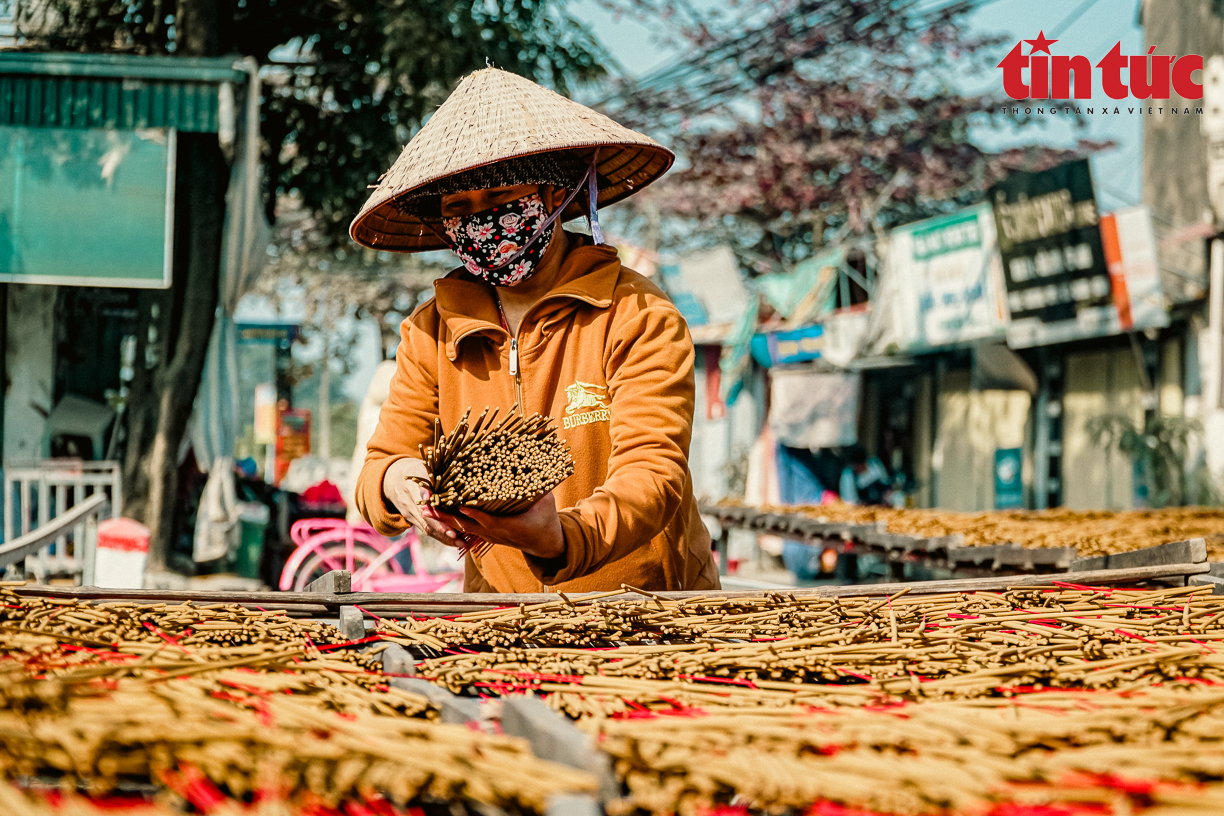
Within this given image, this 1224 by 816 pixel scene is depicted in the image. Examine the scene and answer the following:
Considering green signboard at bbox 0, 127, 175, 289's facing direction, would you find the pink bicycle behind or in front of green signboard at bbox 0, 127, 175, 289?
in front

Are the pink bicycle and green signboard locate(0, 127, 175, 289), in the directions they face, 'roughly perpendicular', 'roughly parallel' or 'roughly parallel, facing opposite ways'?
roughly perpendicular

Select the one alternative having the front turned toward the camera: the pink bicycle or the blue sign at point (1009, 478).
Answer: the blue sign

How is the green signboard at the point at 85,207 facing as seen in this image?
toward the camera

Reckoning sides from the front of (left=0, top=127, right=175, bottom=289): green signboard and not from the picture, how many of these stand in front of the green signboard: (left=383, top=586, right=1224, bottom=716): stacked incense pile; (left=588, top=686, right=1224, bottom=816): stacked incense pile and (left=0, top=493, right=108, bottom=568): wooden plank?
3

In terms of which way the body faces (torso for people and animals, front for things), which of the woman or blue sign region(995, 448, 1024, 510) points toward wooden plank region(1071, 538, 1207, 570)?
the blue sign

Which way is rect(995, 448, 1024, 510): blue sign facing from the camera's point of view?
toward the camera
